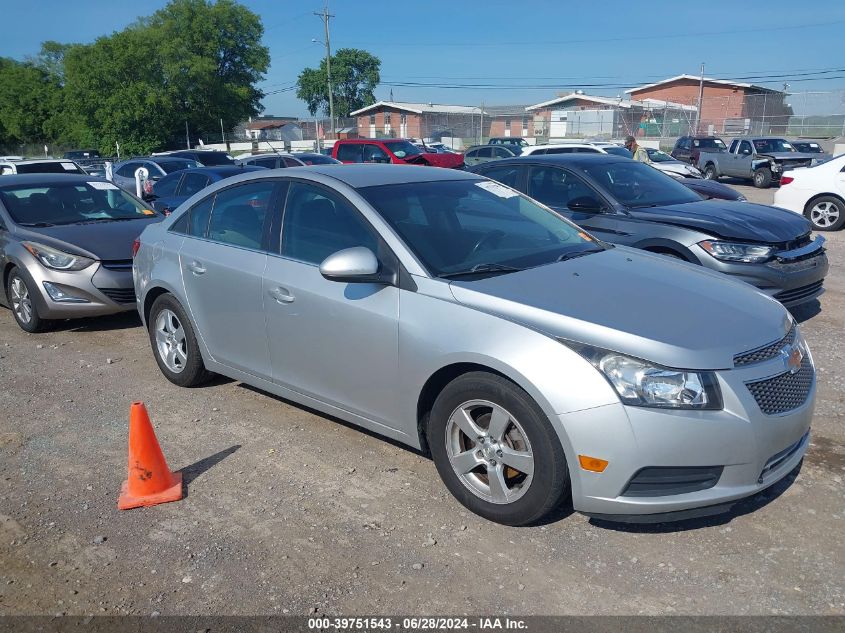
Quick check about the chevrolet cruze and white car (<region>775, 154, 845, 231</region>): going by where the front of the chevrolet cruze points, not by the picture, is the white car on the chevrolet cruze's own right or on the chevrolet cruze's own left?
on the chevrolet cruze's own left

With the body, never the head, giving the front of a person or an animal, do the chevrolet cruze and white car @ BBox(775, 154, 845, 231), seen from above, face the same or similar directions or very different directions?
same or similar directions

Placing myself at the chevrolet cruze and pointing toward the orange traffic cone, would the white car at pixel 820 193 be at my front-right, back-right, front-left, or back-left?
back-right

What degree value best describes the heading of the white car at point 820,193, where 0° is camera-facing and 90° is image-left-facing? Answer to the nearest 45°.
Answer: approximately 270°

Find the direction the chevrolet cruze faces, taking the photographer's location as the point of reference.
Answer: facing the viewer and to the right of the viewer

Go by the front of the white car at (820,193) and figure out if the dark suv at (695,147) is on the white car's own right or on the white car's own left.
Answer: on the white car's own left

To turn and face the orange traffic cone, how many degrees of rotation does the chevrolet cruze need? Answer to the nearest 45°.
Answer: approximately 135° to its right

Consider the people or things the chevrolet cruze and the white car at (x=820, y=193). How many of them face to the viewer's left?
0

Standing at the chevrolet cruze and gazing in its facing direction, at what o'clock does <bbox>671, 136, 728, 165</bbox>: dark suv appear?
The dark suv is roughly at 8 o'clock from the chevrolet cruze.

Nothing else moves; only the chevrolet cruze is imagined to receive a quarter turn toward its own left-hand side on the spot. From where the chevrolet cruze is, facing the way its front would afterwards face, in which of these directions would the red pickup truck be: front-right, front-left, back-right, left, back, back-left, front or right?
front-left
